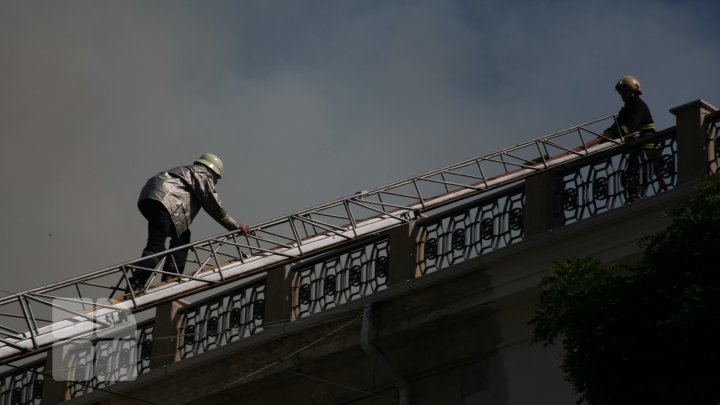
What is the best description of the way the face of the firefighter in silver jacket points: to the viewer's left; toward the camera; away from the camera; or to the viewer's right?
to the viewer's right

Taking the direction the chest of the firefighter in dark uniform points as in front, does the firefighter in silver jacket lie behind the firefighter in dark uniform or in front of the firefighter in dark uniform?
in front

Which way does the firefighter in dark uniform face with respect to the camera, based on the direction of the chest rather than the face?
to the viewer's left

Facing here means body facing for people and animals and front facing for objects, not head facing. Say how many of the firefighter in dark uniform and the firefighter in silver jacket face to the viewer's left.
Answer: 1

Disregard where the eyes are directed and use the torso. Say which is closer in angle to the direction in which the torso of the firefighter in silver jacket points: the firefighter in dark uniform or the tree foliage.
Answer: the firefighter in dark uniform

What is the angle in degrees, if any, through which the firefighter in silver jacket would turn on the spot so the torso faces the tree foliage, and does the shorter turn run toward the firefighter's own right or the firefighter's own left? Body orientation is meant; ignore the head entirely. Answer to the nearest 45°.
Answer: approximately 45° to the firefighter's own right

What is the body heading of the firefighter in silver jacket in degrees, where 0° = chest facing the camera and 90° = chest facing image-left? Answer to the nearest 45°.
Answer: approximately 270°
